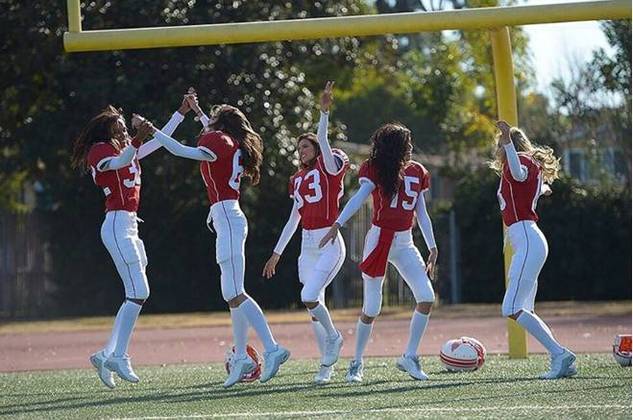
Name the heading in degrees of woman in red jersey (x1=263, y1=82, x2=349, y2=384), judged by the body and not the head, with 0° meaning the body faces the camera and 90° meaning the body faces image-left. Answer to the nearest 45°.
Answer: approximately 45°

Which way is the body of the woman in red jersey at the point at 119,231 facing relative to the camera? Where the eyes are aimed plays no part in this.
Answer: to the viewer's right

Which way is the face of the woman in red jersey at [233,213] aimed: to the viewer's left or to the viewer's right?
to the viewer's left

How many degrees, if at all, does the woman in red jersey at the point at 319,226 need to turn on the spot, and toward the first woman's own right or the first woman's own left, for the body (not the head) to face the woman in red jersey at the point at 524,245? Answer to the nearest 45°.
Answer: approximately 135° to the first woman's own left

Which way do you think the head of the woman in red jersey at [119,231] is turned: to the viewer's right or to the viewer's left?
to the viewer's right

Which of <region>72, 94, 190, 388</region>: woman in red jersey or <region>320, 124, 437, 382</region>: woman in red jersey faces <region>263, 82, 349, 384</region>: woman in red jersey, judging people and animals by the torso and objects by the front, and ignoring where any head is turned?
<region>72, 94, 190, 388</region>: woman in red jersey

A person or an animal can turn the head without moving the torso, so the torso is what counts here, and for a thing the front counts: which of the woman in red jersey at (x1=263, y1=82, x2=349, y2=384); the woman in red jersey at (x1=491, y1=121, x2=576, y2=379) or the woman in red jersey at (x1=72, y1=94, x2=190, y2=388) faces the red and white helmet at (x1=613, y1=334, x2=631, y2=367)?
the woman in red jersey at (x1=72, y1=94, x2=190, y2=388)

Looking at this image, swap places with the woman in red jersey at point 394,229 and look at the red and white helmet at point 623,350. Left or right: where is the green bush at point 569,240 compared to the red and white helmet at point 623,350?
left
